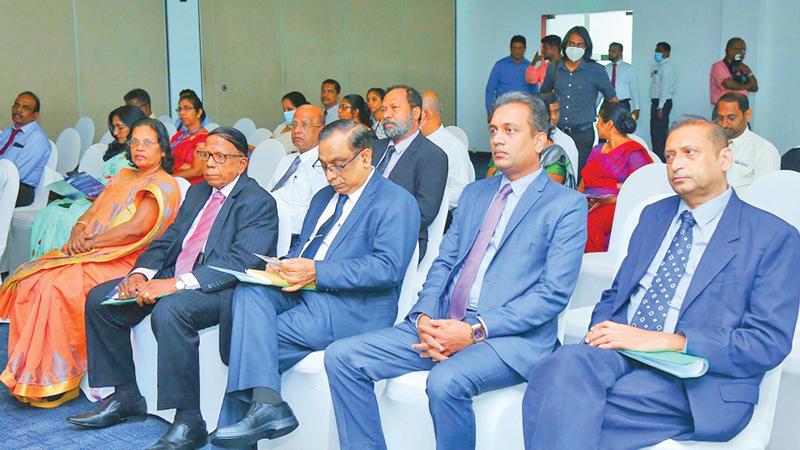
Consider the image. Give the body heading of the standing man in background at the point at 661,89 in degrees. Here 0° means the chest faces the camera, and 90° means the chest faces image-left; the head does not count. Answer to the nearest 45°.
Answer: approximately 45°

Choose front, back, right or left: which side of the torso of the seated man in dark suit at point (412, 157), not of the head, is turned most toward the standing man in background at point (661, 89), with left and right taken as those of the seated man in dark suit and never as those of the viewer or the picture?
back

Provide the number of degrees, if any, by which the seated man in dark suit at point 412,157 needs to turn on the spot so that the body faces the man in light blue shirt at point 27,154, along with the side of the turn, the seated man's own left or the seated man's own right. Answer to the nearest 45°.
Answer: approximately 90° to the seated man's own right

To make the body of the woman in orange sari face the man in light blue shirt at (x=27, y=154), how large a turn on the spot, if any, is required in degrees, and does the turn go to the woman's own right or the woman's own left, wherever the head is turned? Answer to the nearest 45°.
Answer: approximately 135° to the woman's own right

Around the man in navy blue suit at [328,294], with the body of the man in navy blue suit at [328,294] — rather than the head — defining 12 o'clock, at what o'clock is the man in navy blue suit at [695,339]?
the man in navy blue suit at [695,339] is roughly at 9 o'clock from the man in navy blue suit at [328,294].

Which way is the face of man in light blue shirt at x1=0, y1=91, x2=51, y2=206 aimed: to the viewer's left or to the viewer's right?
to the viewer's left

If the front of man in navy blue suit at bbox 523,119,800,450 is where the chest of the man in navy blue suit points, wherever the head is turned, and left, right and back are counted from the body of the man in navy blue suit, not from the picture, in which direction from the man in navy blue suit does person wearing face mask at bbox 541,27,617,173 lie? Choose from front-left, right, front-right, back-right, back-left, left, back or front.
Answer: back-right

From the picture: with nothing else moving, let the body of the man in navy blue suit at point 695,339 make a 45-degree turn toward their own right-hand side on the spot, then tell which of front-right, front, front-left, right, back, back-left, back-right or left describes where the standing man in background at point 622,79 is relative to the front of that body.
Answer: right

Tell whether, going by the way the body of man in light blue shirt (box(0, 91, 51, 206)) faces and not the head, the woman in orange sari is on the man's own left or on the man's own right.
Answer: on the man's own left
